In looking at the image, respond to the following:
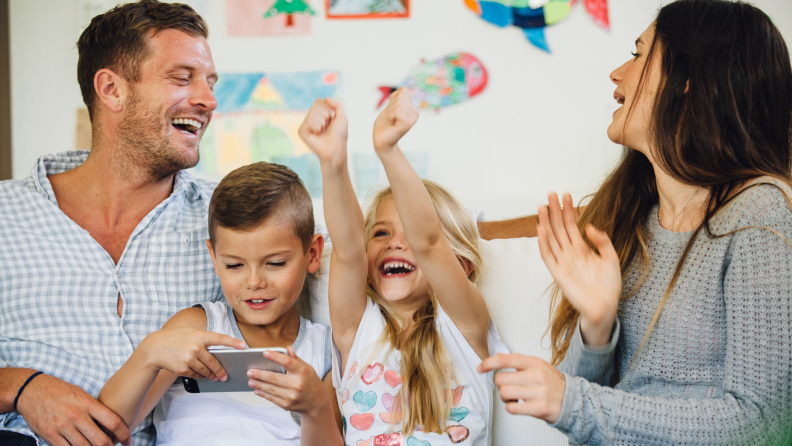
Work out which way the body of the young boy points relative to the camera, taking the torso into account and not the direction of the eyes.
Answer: toward the camera

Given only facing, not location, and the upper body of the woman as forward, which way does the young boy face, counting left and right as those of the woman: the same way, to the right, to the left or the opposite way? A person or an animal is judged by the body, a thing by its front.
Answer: to the left

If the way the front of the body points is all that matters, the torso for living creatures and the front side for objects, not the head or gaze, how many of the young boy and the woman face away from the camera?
0

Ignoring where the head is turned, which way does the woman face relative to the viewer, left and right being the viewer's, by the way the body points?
facing the viewer and to the left of the viewer

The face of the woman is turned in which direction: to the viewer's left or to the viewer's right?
to the viewer's left

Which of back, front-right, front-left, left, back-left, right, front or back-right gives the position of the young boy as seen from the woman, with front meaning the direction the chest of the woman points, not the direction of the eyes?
front-right

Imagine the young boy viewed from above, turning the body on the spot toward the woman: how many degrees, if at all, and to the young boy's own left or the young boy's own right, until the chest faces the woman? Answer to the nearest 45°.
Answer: approximately 45° to the young boy's own left
